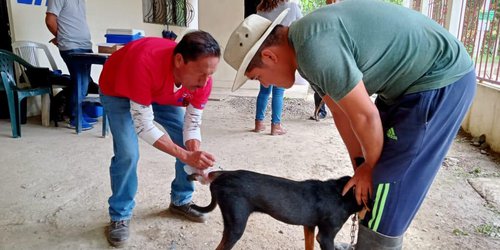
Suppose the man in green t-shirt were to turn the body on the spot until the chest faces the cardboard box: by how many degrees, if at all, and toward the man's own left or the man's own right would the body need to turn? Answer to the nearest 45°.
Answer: approximately 45° to the man's own right

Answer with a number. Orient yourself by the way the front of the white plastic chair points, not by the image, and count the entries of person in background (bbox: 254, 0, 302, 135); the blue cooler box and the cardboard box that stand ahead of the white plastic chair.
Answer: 3

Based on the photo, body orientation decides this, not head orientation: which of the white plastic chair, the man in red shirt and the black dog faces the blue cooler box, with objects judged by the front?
the white plastic chair

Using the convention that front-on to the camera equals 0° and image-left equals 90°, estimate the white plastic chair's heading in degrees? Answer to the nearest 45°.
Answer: approximately 315°

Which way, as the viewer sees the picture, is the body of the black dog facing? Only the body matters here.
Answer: to the viewer's right

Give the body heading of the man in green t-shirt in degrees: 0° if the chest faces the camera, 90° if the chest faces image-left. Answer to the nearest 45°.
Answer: approximately 90°

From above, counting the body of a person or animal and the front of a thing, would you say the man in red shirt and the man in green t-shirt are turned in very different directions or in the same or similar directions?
very different directions

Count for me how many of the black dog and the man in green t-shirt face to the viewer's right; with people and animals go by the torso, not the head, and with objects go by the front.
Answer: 1
